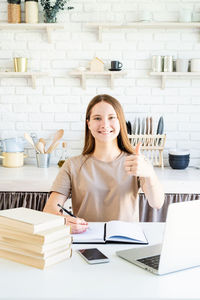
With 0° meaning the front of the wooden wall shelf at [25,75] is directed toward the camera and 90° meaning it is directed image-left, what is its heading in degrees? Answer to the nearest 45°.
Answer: approximately 0°

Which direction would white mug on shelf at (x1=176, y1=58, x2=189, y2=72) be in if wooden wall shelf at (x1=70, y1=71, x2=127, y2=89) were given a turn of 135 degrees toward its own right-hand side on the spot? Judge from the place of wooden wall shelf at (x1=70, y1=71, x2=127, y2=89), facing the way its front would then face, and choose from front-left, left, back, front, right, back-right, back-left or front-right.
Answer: back-right

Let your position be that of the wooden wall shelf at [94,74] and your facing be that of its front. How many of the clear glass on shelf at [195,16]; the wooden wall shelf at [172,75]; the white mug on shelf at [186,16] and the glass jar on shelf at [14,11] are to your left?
3

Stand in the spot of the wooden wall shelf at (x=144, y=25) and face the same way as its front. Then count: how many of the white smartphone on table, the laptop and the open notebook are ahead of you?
3

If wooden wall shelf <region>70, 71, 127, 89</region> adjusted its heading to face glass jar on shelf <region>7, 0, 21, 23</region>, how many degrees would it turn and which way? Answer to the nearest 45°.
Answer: approximately 90° to its right

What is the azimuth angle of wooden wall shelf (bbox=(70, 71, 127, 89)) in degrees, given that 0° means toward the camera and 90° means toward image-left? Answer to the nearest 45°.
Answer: approximately 0°
